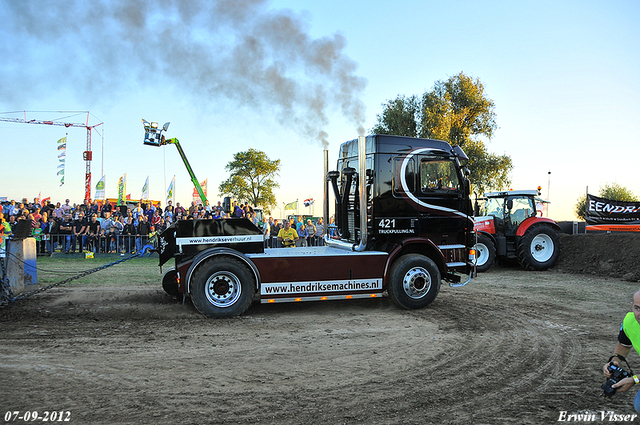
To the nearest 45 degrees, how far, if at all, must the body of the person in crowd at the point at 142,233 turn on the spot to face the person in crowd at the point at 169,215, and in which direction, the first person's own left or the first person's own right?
approximately 135° to the first person's own left

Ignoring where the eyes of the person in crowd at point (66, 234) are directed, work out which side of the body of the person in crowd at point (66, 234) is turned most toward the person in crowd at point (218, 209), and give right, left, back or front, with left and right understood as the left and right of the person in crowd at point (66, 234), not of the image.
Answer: left

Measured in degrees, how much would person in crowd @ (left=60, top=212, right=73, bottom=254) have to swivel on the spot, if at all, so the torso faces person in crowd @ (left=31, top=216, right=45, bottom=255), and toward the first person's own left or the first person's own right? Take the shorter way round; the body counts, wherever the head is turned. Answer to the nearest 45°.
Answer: approximately 90° to the first person's own right

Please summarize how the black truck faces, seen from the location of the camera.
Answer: facing to the right of the viewer

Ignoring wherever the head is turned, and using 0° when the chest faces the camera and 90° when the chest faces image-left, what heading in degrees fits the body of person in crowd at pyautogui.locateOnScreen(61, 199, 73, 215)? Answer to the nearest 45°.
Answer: approximately 0°

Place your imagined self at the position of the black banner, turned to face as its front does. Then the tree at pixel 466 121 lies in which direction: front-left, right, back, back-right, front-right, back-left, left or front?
back-right

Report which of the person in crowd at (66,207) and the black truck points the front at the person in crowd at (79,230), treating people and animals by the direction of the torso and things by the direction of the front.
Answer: the person in crowd at (66,207)

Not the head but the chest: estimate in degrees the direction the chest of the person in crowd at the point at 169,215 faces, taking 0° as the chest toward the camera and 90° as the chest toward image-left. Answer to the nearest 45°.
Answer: approximately 0°

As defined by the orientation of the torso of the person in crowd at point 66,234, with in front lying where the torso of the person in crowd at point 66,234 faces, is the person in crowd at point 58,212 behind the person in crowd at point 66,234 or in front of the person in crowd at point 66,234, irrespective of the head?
behind

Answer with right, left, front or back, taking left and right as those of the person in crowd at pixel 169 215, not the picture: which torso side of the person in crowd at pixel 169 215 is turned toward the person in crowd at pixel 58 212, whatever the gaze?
right
